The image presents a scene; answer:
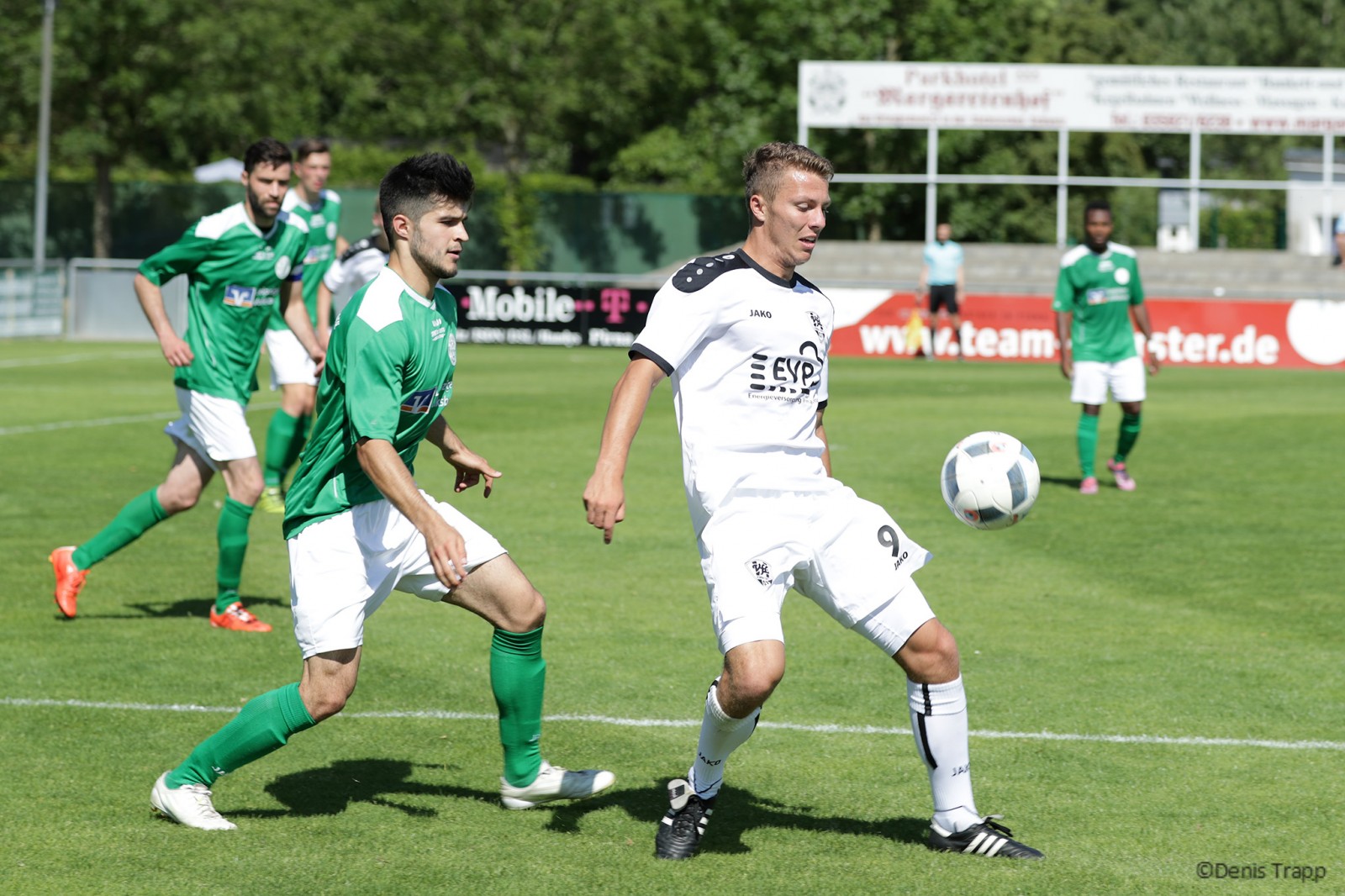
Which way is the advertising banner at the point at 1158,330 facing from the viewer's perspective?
toward the camera

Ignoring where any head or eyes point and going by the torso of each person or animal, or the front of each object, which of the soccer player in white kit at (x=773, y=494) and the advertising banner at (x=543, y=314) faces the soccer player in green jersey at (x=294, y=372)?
the advertising banner

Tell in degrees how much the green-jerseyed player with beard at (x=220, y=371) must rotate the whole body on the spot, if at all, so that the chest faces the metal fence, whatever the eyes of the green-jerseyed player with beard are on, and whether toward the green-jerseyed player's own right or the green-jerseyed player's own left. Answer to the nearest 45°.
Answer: approximately 135° to the green-jerseyed player's own left

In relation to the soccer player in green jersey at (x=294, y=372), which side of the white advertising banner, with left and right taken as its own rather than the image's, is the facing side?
front

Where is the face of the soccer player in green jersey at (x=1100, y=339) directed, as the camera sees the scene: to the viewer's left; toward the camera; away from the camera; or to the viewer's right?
toward the camera

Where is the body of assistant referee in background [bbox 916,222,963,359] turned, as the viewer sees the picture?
toward the camera

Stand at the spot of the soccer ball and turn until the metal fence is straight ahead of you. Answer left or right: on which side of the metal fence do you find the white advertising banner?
right

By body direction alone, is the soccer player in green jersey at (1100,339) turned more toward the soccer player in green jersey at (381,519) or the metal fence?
the soccer player in green jersey

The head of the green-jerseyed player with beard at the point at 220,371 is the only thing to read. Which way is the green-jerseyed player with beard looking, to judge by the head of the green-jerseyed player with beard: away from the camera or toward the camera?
toward the camera

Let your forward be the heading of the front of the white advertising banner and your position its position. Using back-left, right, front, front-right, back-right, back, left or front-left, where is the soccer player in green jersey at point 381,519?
front

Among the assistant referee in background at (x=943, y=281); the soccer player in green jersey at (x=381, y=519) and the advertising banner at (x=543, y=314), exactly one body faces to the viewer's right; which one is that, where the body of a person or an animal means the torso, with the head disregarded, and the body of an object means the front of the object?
the soccer player in green jersey

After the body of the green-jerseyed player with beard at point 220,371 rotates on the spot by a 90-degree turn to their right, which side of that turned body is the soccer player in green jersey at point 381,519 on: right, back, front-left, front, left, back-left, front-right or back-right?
front-left

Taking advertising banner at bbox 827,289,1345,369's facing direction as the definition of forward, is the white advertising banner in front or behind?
behind

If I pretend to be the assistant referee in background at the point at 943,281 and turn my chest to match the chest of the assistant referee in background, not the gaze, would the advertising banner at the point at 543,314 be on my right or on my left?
on my right

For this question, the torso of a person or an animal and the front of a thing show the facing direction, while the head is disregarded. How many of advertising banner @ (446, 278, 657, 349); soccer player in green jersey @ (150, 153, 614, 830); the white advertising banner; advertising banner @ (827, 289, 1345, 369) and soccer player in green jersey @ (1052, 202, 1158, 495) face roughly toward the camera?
4

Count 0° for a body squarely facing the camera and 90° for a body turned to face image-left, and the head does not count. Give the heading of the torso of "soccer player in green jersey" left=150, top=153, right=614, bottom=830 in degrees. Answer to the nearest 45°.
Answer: approximately 270°
